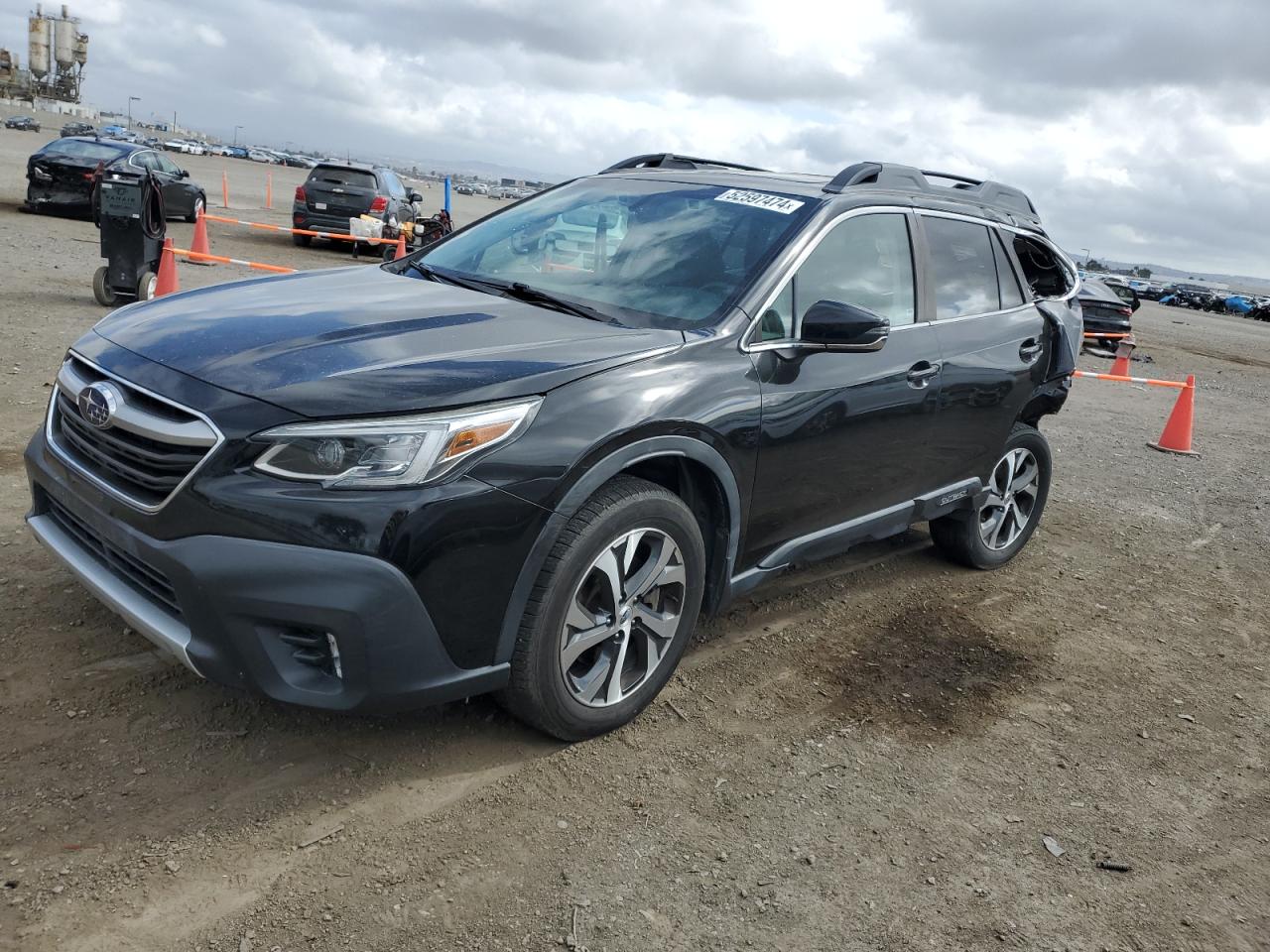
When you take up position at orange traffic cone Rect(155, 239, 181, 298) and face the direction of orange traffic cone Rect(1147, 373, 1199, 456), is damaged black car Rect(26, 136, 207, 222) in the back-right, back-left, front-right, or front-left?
back-left

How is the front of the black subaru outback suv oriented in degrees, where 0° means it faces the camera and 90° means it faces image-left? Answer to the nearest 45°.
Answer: approximately 45°

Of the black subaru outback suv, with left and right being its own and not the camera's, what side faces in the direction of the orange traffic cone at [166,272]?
right

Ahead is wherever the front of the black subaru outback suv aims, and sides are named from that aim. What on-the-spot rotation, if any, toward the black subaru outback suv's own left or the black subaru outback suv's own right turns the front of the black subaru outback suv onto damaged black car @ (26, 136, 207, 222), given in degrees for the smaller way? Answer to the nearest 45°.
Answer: approximately 90° to the black subaru outback suv's own right
